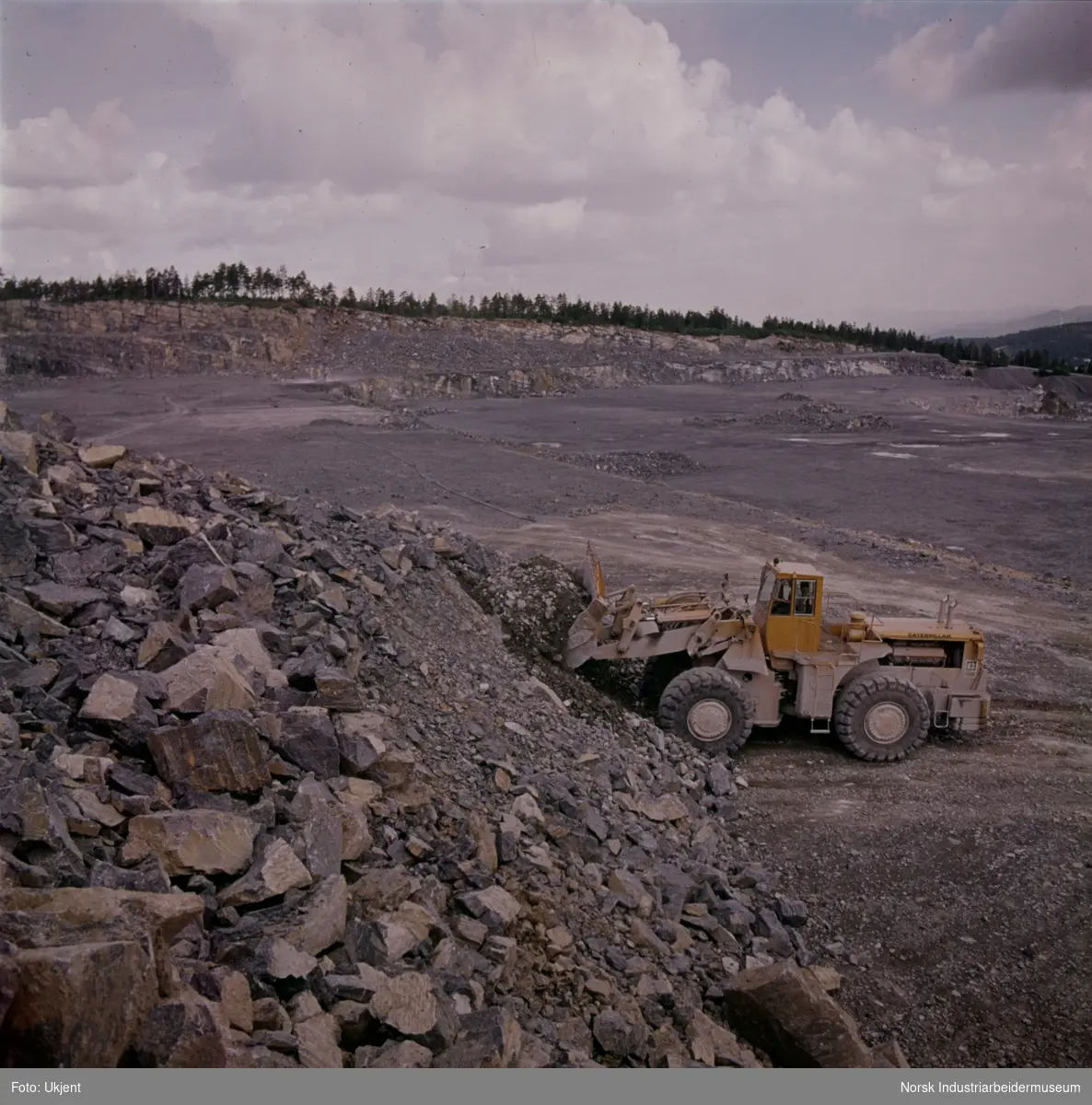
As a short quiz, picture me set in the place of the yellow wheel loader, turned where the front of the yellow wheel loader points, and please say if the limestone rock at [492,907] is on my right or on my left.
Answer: on my left

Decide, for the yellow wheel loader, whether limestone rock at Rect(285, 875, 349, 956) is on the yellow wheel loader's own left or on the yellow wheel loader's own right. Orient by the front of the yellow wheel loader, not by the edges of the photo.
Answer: on the yellow wheel loader's own left

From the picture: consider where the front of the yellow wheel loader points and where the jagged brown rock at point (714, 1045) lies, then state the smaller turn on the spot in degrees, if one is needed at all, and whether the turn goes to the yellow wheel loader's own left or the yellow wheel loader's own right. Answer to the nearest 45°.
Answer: approximately 90° to the yellow wheel loader's own left

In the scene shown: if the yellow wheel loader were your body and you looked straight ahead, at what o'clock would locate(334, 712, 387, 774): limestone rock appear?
The limestone rock is roughly at 10 o'clock from the yellow wheel loader.

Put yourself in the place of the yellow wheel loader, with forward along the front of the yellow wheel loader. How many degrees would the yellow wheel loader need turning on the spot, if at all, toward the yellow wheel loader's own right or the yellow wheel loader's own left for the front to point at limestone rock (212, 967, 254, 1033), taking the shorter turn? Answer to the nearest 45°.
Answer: approximately 90° to the yellow wheel loader's own left

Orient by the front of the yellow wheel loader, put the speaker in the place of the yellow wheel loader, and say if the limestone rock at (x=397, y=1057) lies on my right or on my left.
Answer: on my left

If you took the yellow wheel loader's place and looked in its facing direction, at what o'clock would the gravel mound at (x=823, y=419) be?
The gravel mound is roughly at 3 o'clock from the yellow wheel loader.

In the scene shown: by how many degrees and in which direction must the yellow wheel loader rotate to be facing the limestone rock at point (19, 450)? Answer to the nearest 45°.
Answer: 0° — it already faces it

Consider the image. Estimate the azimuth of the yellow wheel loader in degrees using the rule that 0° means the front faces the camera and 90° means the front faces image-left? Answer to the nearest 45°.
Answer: approximately 90°

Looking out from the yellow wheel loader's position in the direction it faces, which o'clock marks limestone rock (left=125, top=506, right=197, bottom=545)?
The limestone rock is roughly at 11 o'clock from the yellow wheel loader.

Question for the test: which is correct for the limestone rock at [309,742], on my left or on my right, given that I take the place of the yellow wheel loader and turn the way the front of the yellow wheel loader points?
on my left
